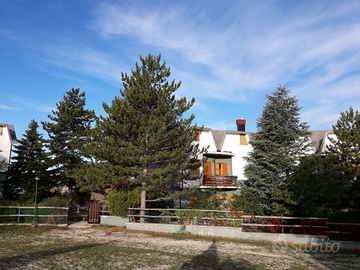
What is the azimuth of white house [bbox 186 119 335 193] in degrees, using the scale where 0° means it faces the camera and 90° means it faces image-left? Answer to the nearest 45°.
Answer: approximately 0°

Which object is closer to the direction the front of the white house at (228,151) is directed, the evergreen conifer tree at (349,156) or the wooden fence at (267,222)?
the wooden fence

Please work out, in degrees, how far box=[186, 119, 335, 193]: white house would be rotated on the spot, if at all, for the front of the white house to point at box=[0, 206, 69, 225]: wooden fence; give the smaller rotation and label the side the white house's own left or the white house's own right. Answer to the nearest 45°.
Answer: approximately 45° to the white house's own right

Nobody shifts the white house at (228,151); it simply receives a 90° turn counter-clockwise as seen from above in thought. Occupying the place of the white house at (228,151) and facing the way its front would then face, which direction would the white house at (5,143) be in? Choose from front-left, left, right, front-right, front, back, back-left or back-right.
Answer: back

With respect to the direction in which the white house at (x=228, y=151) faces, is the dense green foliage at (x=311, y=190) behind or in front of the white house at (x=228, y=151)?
in front

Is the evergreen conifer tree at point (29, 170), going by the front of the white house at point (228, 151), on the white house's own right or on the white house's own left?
on the white house's own right

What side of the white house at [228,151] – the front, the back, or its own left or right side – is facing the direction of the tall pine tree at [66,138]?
right

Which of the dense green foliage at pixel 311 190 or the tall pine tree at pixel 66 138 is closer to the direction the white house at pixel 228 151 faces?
the dense green foliage

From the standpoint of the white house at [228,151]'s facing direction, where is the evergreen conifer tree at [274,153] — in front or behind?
in front

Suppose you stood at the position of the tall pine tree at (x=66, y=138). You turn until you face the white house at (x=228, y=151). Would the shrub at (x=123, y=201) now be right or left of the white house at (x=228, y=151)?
right
